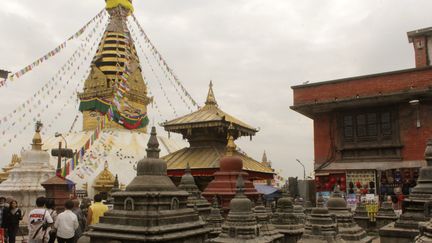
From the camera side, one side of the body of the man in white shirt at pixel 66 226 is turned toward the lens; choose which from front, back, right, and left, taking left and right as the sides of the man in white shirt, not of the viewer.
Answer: back

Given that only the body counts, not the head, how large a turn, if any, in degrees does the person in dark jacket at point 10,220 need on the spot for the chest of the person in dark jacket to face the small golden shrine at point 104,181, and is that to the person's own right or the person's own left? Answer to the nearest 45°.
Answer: approximately 180°

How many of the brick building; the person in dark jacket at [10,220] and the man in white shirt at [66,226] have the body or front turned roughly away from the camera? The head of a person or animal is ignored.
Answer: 1

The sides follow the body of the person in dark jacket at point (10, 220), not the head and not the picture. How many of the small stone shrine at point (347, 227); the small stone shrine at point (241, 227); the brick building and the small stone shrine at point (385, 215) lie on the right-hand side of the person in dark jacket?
0

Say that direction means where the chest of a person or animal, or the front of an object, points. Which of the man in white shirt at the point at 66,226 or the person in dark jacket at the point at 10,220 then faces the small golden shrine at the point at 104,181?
the man in white shirt

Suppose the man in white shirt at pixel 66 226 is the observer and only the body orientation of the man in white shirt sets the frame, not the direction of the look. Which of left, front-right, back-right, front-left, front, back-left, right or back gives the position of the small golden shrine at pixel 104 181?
front

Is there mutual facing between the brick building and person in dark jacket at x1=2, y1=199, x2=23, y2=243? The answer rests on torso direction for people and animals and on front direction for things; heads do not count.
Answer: no

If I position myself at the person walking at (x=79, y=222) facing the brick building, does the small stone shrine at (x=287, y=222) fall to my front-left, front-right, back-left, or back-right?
front-right

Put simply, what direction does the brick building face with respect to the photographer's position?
facing the viewer and to the left of the viewer

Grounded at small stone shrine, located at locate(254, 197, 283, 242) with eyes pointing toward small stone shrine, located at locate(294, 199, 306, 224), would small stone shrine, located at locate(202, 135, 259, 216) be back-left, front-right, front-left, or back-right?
front-left

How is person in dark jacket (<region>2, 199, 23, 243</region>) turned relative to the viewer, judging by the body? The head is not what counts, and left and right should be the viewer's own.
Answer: facing the viewer

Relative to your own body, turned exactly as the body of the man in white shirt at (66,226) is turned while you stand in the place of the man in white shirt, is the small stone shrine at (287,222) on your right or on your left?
on your right
